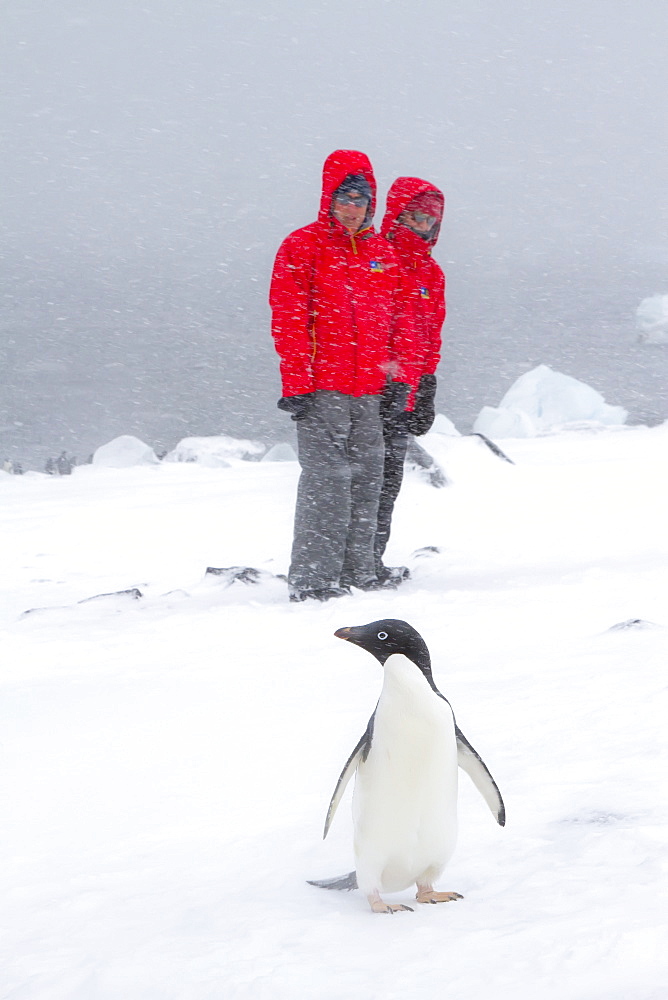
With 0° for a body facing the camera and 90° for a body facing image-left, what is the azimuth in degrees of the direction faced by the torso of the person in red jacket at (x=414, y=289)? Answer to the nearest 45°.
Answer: approximately 315°

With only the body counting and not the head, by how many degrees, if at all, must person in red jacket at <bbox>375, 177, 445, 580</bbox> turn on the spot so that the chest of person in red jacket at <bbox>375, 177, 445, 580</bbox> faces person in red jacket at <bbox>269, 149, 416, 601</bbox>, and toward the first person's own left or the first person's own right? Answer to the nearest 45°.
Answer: approximately 90° to the first person's own right

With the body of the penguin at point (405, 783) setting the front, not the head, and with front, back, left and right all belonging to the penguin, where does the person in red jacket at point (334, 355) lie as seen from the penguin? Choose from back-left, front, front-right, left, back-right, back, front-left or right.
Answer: back-left

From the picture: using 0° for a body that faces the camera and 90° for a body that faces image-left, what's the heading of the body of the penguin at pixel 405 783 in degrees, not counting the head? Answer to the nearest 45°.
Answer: approximately 315°
